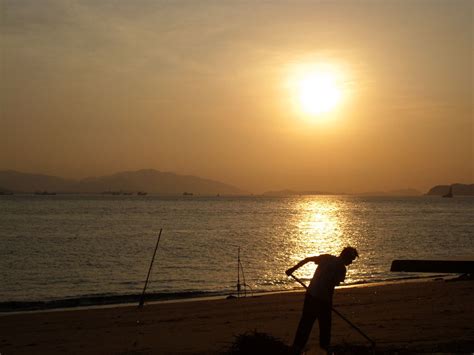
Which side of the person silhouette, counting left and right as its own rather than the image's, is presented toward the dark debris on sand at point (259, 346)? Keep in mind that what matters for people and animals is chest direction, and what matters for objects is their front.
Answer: back

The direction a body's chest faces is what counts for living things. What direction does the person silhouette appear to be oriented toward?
to the viewer's right
